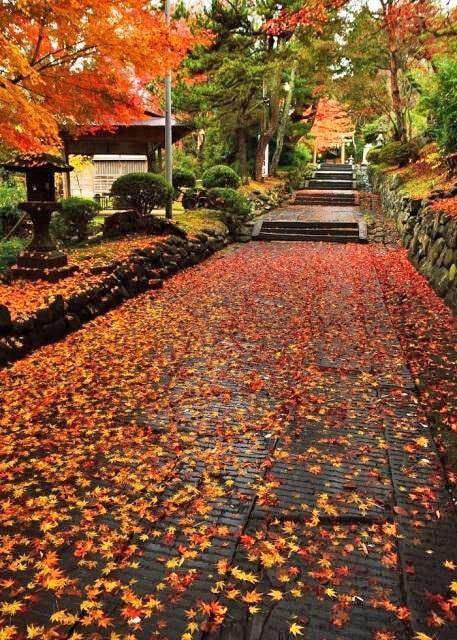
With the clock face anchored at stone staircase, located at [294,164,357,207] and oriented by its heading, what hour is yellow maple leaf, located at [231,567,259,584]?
The yellow maple leaf is roughly at 12 o'clock from the stone staircase.

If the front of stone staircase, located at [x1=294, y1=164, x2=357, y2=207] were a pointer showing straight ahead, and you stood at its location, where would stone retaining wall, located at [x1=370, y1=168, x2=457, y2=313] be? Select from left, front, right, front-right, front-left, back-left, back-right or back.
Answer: front

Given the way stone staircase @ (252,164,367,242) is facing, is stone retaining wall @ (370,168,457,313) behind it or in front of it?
in front

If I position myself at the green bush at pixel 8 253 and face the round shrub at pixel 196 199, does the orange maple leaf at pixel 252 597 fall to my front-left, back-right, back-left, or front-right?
back-right

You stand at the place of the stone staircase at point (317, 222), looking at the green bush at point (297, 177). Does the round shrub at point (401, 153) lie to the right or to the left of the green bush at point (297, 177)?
right

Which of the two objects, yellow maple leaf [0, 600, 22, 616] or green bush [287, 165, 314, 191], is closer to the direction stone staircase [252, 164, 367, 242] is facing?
the yellow maple leaf

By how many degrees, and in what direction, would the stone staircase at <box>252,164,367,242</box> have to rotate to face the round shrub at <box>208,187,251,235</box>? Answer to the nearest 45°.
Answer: approximately 45° to its right

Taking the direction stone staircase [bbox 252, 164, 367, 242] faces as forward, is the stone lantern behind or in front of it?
in front

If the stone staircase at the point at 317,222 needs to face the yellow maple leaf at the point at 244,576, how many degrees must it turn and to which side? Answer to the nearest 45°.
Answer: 0° — it already faces it

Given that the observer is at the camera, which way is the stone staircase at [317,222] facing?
facing the viewer

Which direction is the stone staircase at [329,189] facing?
toward the camera
